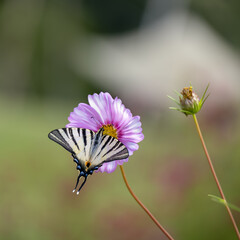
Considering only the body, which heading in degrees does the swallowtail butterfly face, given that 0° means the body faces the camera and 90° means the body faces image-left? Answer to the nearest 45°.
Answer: approximately 225°
